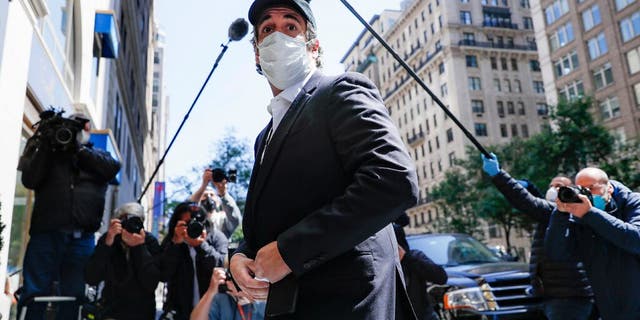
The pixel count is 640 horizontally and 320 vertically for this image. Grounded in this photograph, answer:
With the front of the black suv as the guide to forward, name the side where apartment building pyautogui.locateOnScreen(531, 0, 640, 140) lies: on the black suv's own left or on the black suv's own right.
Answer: on the black suv's own left

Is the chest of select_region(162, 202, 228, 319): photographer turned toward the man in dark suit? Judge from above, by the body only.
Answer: yes

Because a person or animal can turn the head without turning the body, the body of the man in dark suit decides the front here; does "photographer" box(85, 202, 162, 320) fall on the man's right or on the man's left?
on the man's right

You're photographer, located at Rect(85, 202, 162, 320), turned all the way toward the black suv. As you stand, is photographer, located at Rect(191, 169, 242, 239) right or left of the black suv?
left

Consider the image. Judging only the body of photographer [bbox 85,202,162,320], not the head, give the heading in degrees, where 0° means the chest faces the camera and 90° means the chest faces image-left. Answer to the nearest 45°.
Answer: approximately 0°

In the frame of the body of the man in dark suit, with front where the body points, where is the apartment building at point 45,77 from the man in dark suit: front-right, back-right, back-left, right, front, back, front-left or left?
right
